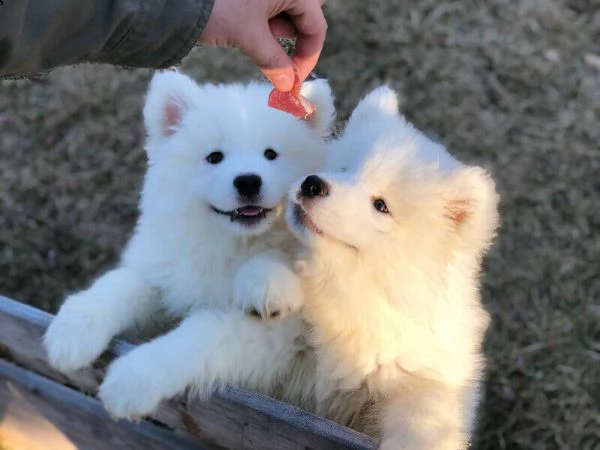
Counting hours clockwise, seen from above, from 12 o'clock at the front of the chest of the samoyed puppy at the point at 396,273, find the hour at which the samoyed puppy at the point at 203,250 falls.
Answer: the samoyed puppy at the point at 203,250 is roughly at 2 o'clock from the samoyed puppy at the point at 396,273.

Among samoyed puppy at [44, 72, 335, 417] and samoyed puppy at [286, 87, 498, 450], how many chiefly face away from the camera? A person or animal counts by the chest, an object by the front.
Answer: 0

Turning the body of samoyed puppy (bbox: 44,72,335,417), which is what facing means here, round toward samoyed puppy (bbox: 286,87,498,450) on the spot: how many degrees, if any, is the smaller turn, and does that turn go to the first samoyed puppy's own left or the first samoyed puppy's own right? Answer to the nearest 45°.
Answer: approximately 45° to the first samoyed puppy's own left

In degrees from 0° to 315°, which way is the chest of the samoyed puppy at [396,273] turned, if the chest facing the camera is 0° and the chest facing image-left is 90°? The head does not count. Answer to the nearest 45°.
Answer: approximately 45°
